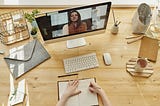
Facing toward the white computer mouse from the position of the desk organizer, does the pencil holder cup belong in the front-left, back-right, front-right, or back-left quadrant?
front-left

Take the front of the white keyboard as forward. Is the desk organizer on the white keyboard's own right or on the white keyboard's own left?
on the white keyboard's own right

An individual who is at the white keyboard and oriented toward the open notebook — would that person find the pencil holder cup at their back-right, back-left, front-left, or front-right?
back-left

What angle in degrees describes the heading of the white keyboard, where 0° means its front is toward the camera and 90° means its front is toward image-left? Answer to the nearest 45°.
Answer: approximately 0°
